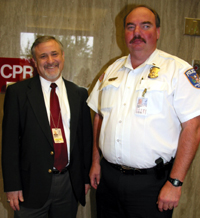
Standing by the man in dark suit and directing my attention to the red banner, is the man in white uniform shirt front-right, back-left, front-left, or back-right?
back-right

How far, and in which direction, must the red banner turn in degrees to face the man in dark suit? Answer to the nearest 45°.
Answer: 0° — it already faces them

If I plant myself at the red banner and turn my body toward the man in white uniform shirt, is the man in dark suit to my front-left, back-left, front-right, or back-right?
front-right

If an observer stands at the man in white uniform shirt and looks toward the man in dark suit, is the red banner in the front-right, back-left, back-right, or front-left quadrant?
front-right

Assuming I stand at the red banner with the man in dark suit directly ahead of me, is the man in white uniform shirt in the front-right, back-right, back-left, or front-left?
front-left

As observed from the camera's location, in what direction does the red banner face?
facing the viewer

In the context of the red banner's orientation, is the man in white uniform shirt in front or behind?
in front
